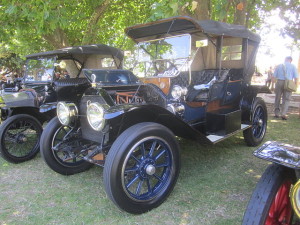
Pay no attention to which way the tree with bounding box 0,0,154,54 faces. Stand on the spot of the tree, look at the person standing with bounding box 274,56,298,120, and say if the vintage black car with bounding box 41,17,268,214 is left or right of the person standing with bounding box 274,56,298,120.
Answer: right

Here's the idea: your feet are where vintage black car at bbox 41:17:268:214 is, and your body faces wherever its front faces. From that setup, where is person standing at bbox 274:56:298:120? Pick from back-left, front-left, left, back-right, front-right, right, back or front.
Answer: back

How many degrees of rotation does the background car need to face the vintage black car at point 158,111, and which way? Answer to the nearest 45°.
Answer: approximately 90° to its left

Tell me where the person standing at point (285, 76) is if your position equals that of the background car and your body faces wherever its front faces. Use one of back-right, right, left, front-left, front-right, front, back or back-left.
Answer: back-left

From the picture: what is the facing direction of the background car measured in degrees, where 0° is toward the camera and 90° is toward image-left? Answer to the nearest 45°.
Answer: approximately 45°

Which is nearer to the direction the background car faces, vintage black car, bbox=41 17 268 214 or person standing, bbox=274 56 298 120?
the vintage black car

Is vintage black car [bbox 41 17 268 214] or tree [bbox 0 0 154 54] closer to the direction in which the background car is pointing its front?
the vintage black car

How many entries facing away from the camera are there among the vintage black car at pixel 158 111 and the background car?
0

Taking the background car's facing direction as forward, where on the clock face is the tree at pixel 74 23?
The tree is roughly at 5 o'clock from the background car.

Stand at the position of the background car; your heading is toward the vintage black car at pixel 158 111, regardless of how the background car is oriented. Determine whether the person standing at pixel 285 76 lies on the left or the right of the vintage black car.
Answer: left

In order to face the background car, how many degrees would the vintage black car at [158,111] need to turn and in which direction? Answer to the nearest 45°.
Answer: approximately 90° to its right

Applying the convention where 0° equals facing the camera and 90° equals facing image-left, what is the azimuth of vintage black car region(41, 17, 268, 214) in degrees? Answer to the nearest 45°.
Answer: approximately 45°
